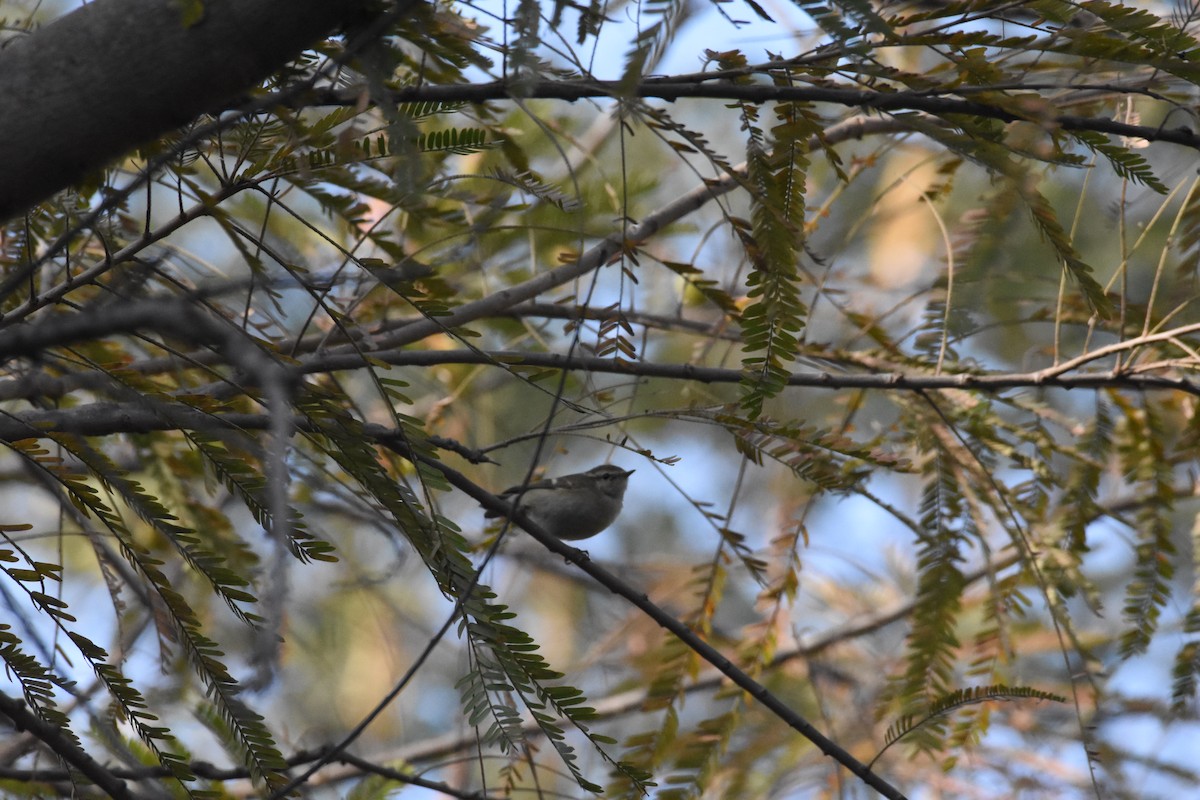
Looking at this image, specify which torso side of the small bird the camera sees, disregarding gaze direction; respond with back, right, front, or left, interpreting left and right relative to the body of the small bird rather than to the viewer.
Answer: right
